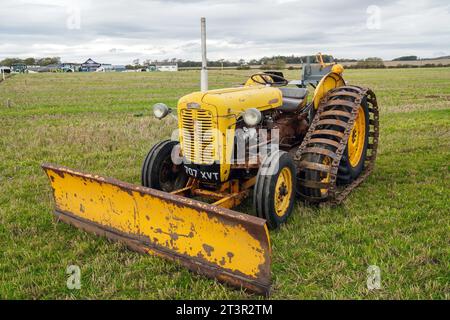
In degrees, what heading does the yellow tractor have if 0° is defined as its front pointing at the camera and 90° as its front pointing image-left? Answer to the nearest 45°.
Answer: approximately 45°
